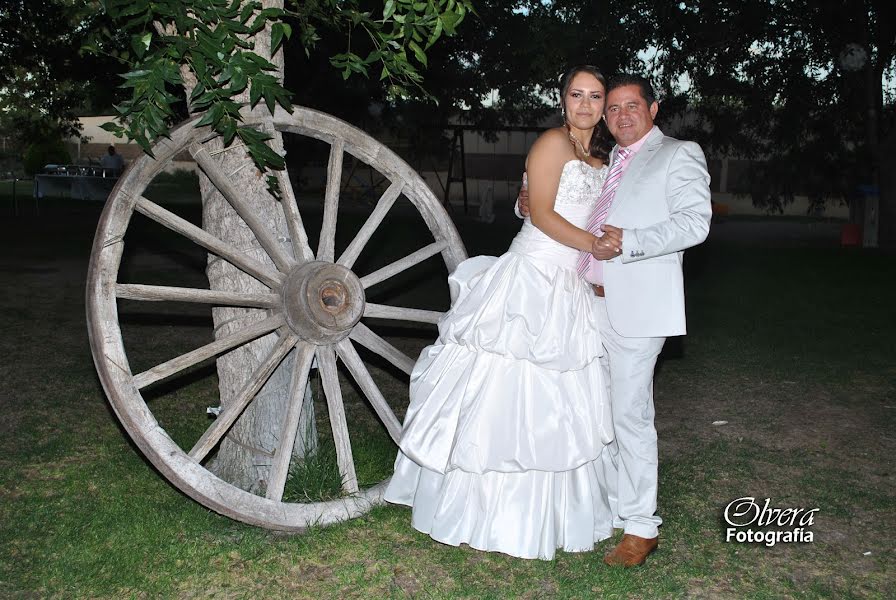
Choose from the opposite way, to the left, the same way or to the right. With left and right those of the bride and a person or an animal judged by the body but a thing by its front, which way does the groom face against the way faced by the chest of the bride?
to the right

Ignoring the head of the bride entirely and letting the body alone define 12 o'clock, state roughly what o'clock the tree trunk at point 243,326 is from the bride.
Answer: The tree trunk is roughly at 5 o'clock from the bride.

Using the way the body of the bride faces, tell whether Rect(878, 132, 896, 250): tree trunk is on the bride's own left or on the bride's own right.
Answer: on the bride's own left

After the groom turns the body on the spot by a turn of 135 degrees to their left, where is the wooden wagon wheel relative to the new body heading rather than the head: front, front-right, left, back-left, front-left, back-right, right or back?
back

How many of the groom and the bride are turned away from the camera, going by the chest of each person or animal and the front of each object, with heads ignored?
0

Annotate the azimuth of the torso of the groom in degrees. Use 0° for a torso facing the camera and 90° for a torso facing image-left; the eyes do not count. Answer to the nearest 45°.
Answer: approximately 45°
